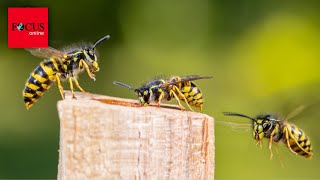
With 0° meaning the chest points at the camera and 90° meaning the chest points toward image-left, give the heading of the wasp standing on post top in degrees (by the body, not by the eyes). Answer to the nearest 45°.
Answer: approximately 90°

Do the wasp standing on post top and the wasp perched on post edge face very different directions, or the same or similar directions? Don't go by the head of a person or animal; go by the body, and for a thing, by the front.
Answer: very different directions

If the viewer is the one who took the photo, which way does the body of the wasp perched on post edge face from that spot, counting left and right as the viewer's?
facing to the right of the viewer

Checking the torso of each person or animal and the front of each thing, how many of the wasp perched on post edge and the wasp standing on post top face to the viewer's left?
1

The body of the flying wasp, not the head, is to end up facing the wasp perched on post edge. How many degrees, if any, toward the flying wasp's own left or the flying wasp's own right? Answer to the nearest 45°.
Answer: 0° — it already faces it

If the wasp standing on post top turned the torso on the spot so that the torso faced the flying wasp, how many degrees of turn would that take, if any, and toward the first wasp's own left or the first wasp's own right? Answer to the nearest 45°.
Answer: approximately 135° to the first wasp's own right

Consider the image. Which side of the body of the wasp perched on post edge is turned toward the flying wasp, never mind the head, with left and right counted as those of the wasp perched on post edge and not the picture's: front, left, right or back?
front

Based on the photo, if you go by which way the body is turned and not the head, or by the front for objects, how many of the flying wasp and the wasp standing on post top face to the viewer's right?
0
